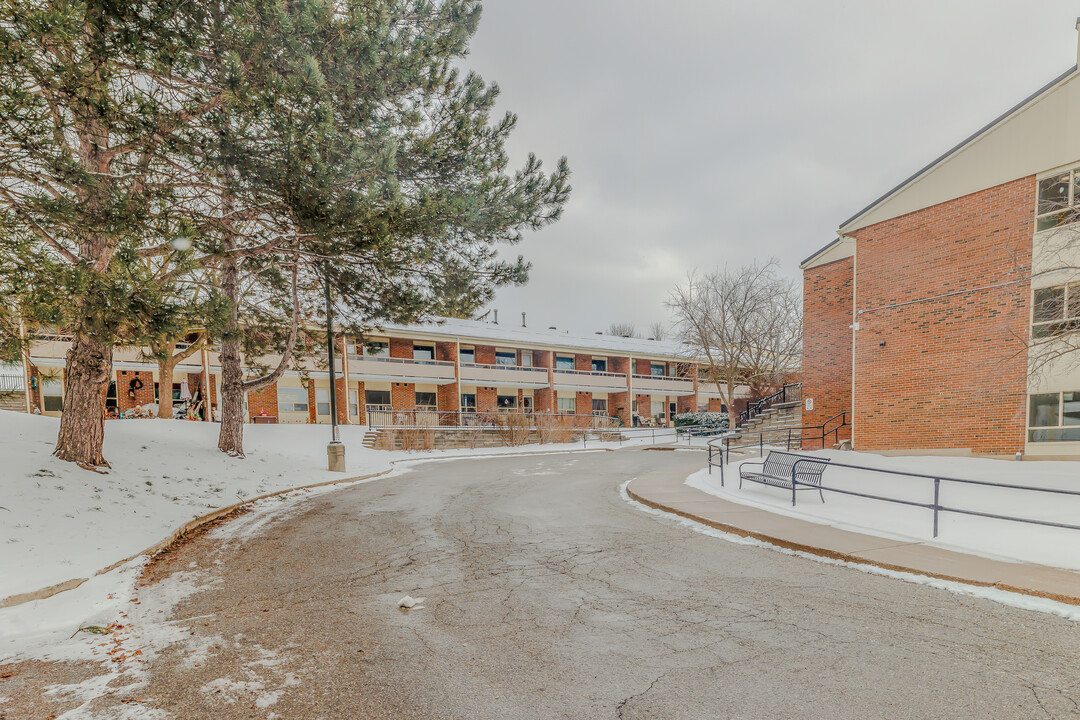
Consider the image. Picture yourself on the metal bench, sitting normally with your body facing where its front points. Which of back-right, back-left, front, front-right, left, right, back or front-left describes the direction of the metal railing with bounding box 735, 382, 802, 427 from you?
back-right

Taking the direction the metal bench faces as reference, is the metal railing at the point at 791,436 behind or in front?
behind

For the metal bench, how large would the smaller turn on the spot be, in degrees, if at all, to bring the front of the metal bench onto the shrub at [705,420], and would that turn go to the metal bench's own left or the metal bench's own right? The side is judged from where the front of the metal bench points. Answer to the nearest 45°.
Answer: approximately 135° to the metal bench's own right

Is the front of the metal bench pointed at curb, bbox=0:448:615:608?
yes

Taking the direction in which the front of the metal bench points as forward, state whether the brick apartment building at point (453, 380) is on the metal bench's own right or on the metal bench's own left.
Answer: on the metal bench's own right

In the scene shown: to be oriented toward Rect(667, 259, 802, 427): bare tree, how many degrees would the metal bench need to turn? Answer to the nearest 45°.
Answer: approximately 135° to its right

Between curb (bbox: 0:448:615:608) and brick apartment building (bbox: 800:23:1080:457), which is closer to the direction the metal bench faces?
the curb

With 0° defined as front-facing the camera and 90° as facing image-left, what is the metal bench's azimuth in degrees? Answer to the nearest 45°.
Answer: approximately 45°
